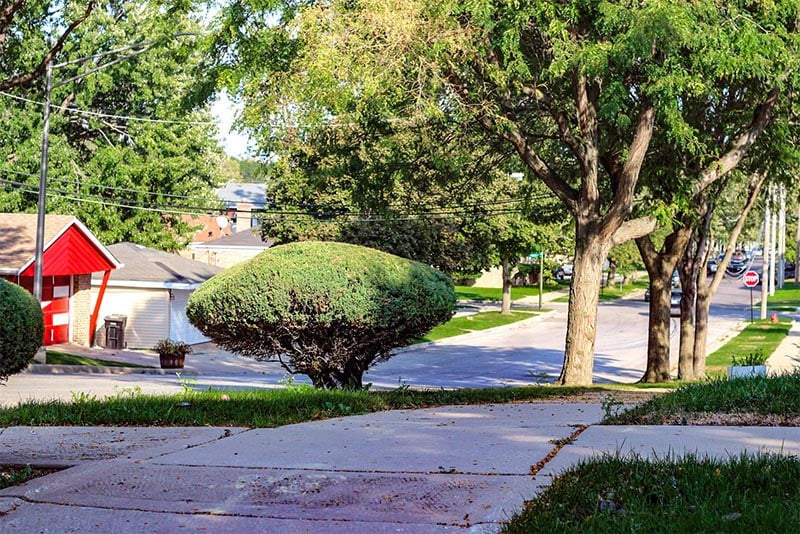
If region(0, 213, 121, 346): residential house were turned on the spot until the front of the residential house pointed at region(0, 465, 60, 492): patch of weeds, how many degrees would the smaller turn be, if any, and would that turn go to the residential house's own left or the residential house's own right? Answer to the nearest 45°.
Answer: approximately 45° to the residential house's own right

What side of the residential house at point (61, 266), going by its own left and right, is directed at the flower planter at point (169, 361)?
front

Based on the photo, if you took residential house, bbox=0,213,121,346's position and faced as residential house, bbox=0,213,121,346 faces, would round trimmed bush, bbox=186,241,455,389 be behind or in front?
in front

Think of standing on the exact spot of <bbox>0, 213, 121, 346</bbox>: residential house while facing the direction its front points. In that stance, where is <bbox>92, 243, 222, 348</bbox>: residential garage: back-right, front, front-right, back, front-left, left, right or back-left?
left

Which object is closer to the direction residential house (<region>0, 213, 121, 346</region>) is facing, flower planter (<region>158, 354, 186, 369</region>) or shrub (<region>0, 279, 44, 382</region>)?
the flower planter

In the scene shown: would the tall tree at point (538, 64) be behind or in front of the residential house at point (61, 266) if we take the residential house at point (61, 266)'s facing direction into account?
in front

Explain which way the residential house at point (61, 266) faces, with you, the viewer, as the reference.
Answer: facing the viewer and to the right of the viewer

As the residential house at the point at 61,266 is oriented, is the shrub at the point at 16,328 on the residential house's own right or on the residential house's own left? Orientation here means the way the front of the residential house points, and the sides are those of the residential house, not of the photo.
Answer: on the residential house's own right

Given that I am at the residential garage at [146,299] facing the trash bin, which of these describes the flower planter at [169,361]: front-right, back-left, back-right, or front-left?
front-left
